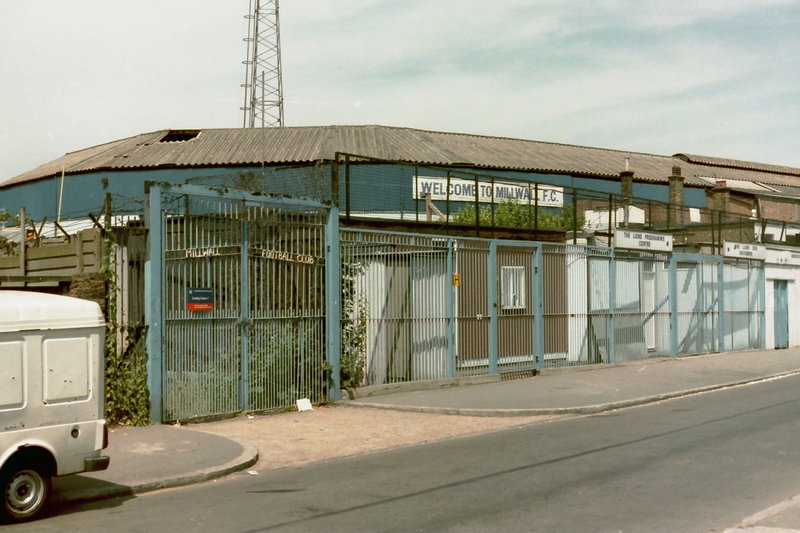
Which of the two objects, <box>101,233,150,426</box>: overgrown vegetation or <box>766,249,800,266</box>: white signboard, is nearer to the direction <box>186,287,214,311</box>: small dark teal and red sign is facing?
the overgrown vegetation

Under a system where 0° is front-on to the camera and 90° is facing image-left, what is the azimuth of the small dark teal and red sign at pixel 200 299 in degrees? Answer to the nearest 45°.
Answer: approximately 0°

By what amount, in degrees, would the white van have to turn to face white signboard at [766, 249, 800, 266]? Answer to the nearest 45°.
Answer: approximately 180°

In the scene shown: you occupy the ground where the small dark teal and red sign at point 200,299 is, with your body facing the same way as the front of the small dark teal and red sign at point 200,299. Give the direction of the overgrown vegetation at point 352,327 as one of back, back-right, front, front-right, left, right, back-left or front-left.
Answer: back-left

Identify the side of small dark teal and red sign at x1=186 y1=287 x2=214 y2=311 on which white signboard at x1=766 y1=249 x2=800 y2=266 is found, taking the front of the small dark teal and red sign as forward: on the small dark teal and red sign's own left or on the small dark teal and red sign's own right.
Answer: on the small dark teal and red sign's own left

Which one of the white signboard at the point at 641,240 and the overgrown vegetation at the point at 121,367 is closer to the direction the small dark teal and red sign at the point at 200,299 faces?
the overgrown vegetation

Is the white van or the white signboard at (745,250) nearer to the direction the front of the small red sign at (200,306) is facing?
the white van
